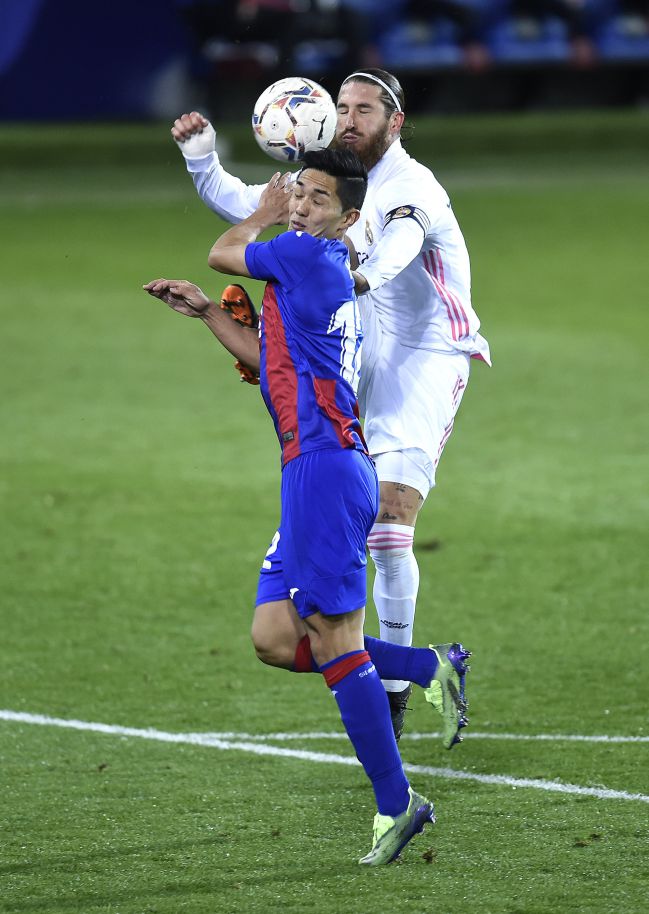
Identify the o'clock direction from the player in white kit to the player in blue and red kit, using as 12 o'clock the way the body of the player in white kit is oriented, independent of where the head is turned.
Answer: The player in blue and red kit is roughly at 11 o'clock from the player in white kit.

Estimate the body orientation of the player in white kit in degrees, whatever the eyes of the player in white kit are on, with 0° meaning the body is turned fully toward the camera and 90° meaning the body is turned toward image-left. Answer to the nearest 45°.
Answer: approximately 45°
